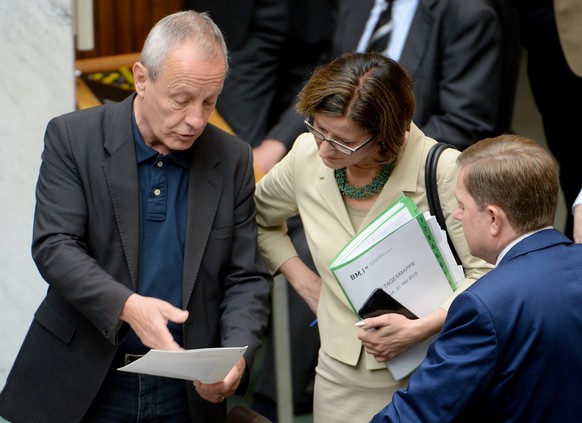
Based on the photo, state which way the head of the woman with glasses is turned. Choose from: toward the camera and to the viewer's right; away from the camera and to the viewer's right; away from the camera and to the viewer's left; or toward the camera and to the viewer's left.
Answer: toward the camera and to the viewer's left

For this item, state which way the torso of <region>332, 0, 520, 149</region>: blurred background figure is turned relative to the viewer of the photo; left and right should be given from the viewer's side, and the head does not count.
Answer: facing the viewer and to the left of the viewer

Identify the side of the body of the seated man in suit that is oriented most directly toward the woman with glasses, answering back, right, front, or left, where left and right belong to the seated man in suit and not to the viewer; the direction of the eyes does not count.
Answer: front

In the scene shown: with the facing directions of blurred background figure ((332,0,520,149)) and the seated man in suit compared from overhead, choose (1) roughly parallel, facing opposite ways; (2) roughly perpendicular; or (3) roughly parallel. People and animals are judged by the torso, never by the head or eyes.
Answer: roughly perpendicular

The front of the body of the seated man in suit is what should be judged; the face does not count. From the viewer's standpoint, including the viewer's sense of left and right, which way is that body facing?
facing away from the viewer and to the left of the viewer

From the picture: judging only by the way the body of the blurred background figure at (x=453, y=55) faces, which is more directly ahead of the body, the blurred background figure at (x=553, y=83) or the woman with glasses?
the woman with glasses

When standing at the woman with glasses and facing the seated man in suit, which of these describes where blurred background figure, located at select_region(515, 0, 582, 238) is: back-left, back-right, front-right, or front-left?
back-left

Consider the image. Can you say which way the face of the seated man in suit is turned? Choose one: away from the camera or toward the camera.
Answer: away from the camera

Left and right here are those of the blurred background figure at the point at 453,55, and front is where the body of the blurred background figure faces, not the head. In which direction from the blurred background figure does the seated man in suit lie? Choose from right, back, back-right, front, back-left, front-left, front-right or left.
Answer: front-left

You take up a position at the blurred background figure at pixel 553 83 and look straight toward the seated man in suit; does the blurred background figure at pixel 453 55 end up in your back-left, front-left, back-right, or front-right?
front-right

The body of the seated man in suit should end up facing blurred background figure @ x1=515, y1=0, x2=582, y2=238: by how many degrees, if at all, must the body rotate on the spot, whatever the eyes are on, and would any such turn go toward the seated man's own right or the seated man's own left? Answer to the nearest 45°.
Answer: approximately 45° to the seated man's own right

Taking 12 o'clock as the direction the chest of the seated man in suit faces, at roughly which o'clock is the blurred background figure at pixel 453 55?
The blurred background figure is roughly at 1 o'clock from the seated man in suit.

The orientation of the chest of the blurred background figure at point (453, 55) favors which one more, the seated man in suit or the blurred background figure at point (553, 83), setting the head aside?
the seated man in suit

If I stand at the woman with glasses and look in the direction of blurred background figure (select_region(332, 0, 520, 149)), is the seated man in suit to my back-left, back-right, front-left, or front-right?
back-right

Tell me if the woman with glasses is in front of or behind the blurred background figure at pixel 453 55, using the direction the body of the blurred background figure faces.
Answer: in front

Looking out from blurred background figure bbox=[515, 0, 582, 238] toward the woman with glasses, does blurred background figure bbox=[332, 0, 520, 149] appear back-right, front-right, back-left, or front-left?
front-right

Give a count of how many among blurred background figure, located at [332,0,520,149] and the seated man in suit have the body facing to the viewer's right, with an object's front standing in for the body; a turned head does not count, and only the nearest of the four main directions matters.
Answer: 0
